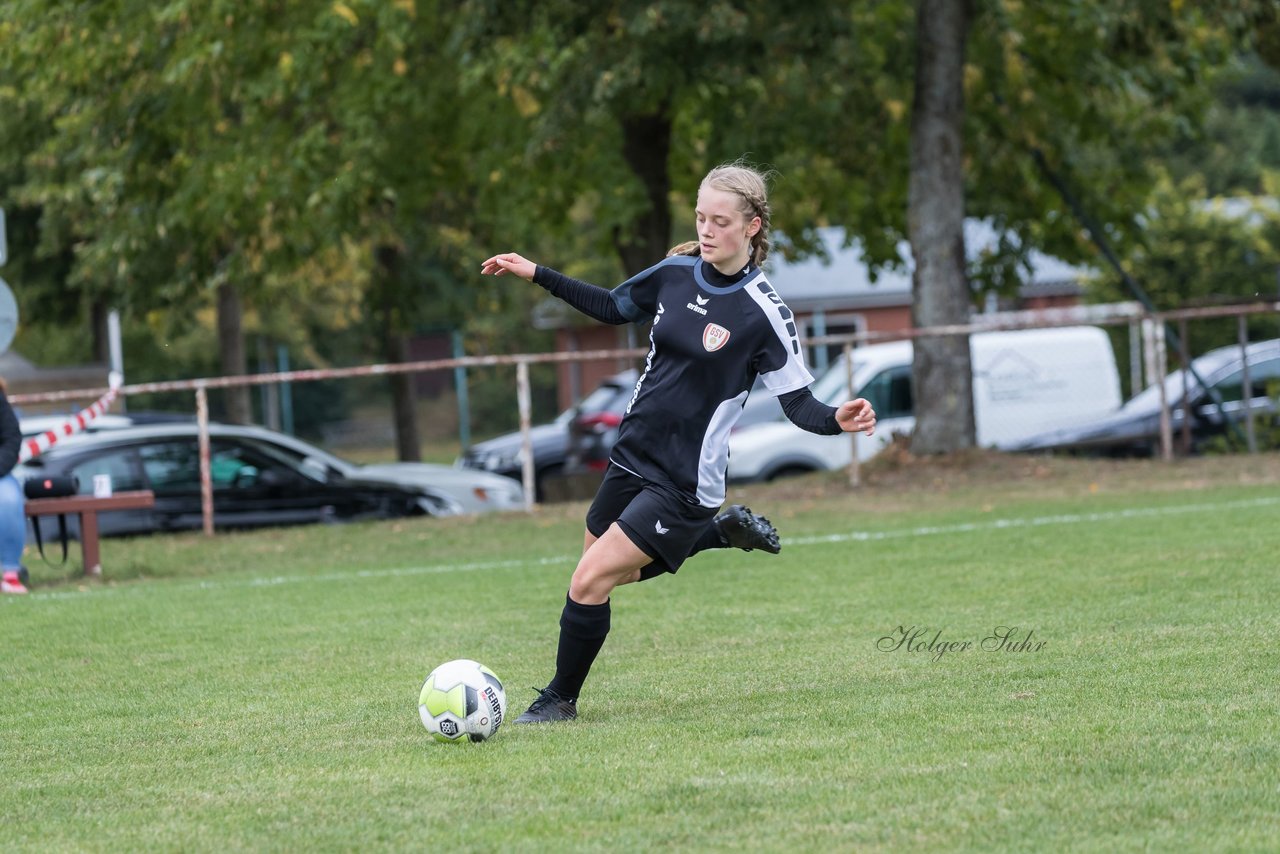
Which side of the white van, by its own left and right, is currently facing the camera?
left

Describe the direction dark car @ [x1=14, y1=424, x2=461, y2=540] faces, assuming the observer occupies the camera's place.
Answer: facing to the right of the viewer

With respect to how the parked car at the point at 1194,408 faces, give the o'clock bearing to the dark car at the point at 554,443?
The dark car is roughly at 12 o'clock from the parked car.

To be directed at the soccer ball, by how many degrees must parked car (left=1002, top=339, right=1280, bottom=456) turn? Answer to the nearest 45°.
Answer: approximately 90° to its left

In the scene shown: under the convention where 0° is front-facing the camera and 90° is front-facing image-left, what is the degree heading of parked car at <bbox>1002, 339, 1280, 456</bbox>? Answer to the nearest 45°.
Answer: approximately 90°

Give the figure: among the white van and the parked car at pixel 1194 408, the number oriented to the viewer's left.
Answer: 2

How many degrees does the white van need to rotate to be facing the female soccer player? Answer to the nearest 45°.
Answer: approximately 90° to its left

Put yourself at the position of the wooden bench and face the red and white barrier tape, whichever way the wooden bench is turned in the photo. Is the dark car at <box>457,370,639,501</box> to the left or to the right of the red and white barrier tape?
right

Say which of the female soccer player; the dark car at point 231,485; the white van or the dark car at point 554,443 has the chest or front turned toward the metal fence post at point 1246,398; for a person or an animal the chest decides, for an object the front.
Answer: the dark car at point 231,485

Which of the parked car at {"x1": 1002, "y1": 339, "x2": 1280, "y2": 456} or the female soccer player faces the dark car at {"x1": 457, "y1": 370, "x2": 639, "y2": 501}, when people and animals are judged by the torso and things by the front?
the parked car

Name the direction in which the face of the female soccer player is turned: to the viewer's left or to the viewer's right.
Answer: to the viewer's left
